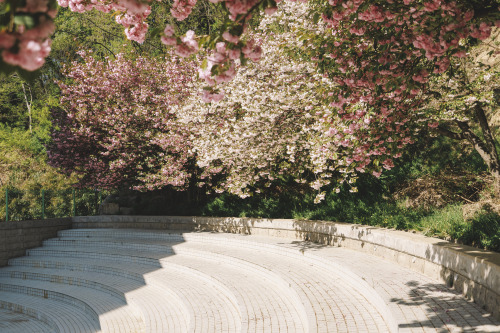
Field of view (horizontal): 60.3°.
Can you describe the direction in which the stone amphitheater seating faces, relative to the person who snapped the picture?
facing the viewer and to the left of the viewer

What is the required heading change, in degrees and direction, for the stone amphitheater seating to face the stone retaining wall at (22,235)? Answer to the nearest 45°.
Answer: approximately 90° to its right

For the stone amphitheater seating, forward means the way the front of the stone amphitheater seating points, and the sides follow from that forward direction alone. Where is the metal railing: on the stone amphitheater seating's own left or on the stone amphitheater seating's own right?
on the stone amphitheater seating's own right
